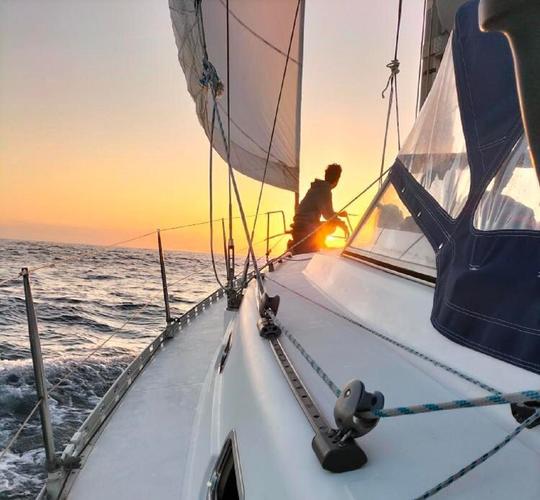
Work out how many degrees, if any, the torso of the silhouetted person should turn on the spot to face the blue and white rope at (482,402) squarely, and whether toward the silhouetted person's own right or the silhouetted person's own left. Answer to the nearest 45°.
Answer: approximately 90° to the silhouetted person's own right

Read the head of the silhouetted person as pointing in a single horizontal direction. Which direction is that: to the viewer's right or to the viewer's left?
to the viewer's right

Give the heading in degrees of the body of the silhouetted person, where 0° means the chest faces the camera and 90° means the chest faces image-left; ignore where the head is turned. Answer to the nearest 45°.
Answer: approximately 270°
